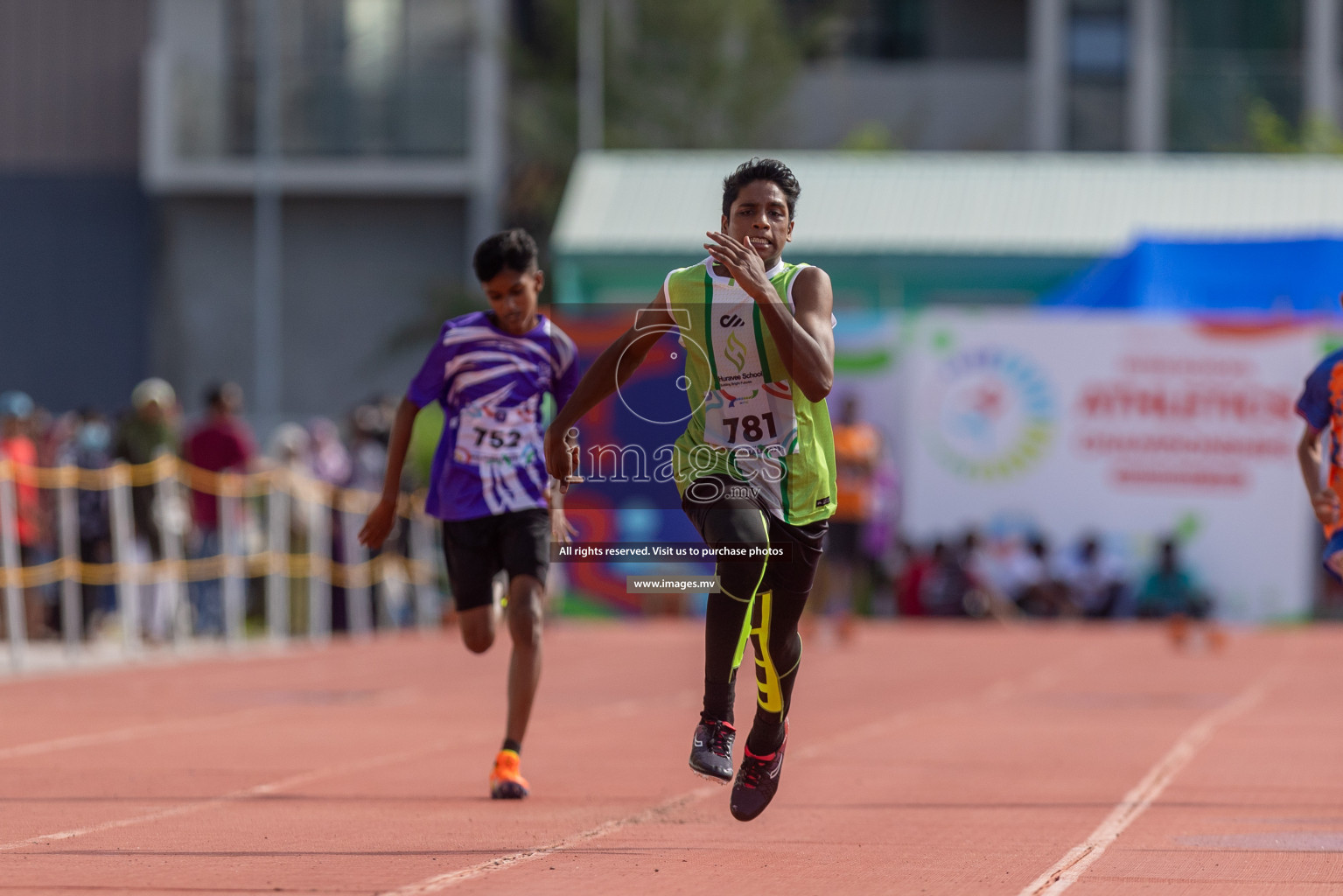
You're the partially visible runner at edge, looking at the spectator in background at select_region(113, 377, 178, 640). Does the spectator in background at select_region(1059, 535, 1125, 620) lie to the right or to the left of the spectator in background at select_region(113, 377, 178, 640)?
right

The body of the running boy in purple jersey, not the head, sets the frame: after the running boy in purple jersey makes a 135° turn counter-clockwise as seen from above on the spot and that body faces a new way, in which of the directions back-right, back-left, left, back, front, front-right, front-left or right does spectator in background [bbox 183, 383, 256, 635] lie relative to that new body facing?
front-left

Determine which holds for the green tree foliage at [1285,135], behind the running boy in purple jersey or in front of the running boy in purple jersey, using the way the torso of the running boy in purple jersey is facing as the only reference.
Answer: behind

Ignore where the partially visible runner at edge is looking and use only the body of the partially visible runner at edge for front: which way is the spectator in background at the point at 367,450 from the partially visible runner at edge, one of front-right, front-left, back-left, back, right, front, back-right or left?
back-right

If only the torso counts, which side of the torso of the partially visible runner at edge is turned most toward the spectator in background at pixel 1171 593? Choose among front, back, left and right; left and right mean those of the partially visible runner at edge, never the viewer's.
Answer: back

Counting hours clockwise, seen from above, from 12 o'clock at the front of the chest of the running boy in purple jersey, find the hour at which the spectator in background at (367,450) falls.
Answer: The spectator in background is roughly at 6 o'clock from the running boy in purple jersey.

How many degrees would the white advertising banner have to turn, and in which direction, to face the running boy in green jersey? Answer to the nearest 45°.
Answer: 0° — it already faces them

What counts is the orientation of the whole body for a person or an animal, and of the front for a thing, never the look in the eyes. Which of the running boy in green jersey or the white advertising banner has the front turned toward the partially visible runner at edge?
the white advertising banner

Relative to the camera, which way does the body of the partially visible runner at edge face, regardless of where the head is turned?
toward the camera

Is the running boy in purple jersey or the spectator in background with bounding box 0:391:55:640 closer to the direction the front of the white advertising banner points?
the running boy in purple jersey

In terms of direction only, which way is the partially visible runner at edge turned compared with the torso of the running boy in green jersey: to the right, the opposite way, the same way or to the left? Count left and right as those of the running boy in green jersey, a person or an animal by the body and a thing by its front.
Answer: the same way

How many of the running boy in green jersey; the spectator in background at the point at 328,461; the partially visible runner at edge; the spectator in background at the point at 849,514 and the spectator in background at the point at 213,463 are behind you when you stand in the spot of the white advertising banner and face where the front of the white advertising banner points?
0

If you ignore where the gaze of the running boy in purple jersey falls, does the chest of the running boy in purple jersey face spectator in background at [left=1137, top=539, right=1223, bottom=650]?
no

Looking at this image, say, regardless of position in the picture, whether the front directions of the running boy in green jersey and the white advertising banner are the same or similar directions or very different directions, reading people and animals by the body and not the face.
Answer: same or similar directions

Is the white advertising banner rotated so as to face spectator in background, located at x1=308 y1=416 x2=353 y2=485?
no

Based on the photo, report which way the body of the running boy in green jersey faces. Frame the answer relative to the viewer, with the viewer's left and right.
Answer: facing the viewer

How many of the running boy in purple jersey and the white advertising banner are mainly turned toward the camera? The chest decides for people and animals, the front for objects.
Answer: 2

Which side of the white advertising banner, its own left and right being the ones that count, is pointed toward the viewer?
front

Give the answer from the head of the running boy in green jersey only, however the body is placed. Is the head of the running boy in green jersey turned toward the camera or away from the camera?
toward the camera
